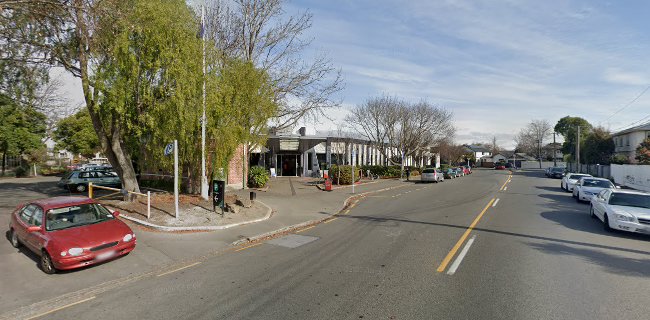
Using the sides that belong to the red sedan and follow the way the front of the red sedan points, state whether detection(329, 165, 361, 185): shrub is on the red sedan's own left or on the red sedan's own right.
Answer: on the red sedan's own left

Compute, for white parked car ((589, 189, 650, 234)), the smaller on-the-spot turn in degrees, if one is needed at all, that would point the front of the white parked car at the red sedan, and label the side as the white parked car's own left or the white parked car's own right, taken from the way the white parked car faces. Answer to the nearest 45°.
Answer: approximately 90° to the white parked car's own right

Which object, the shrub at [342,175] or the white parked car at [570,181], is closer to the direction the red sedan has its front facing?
the white parked car

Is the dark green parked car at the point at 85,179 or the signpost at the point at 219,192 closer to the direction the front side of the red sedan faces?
the signpost

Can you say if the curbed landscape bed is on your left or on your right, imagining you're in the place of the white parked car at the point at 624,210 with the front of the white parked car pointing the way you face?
on your right

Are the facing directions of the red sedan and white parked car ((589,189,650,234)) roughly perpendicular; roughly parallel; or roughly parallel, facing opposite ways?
roughly perpendicular

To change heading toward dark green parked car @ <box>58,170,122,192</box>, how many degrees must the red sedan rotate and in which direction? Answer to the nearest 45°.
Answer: approximately 135° to its left

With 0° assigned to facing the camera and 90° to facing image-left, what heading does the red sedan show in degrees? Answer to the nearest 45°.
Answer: approximately 315°

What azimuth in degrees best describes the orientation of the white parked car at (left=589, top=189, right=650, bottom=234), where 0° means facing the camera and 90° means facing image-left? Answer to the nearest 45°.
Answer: approximately 315°
